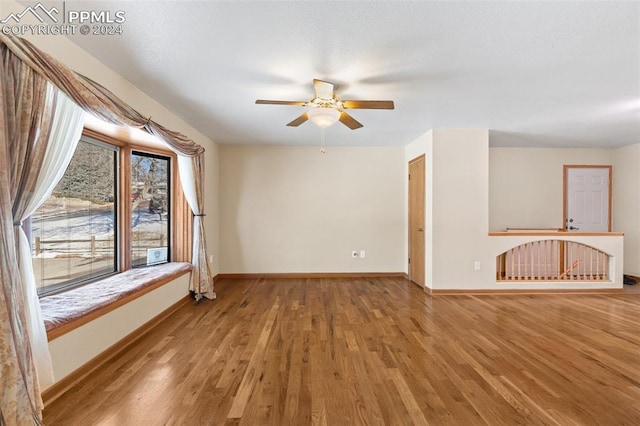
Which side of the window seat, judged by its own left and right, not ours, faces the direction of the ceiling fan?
front

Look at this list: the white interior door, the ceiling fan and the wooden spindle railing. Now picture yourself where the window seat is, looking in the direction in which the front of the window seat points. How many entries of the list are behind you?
0

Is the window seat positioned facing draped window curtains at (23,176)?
no

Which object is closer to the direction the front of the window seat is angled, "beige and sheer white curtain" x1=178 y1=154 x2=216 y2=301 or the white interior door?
the white interior door

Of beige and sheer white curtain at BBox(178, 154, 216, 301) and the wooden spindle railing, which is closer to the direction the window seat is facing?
the wooden spindle railing

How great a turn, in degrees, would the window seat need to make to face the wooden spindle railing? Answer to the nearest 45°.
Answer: approximately 45° to its left

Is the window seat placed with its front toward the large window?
no

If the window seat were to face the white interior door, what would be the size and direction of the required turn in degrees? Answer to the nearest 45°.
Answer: approximately 45° to its left

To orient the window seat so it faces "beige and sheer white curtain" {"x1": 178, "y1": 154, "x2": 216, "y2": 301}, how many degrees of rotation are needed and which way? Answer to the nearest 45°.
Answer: approximately 90° to its left

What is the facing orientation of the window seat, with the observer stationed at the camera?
facing the viewer and to the right of the viewer
